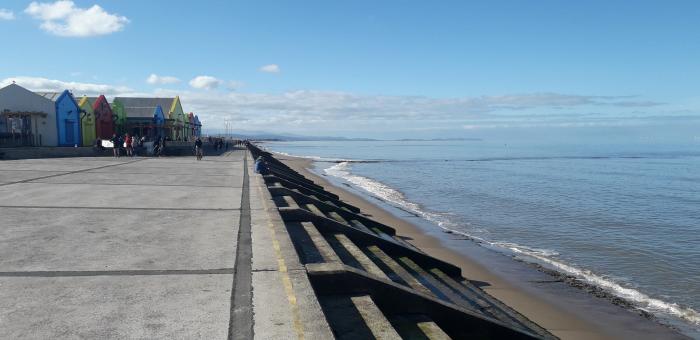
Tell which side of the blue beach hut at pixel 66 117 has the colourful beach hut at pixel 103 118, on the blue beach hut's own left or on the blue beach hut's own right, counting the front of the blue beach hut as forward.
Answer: on the blue beach hut's own left

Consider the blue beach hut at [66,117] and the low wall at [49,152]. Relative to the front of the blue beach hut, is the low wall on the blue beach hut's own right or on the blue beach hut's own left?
on the blue beach hut's own right

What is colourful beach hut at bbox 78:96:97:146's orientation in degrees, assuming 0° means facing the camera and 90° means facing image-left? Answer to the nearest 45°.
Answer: approximately 315°

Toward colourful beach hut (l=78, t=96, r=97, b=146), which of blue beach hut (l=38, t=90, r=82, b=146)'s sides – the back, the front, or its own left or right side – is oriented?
left

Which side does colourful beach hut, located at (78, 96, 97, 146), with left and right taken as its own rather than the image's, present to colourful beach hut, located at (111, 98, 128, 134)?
left

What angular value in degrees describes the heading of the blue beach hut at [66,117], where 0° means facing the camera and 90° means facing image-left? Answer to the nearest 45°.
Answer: approximately 315°

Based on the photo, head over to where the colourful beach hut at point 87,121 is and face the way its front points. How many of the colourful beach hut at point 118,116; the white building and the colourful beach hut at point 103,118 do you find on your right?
1
